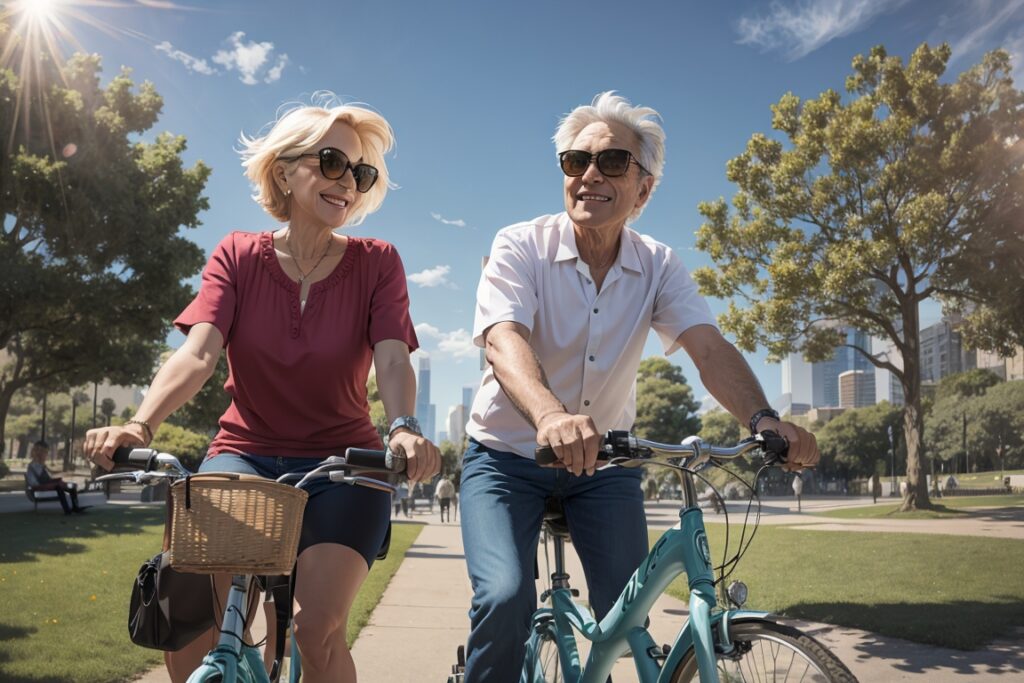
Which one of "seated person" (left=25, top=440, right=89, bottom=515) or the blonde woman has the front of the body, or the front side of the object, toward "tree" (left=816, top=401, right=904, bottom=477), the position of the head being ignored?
the seated person

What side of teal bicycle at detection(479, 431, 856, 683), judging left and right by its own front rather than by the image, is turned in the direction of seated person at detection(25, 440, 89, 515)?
back

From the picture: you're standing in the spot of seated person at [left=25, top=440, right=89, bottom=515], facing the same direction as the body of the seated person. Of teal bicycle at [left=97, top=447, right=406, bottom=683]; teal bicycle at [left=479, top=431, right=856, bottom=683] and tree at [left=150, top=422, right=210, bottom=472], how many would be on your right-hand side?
2

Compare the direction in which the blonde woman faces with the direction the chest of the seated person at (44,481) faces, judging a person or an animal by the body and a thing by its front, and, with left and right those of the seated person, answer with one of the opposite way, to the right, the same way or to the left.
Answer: to the right

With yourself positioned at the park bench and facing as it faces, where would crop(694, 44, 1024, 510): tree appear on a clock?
The tree is roughly at 1 o'clock from the park bench.

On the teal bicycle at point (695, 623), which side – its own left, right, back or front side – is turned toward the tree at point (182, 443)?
back

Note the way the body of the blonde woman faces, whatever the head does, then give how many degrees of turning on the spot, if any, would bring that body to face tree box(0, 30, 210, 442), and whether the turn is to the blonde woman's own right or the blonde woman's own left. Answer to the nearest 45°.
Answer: approximately 180°

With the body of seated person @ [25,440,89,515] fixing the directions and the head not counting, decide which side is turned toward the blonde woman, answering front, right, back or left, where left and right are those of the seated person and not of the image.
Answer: right

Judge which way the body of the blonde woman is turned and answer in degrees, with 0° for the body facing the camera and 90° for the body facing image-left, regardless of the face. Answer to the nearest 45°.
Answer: approximately 0°

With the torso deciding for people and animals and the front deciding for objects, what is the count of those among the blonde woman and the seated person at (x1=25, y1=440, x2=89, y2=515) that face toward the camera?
1

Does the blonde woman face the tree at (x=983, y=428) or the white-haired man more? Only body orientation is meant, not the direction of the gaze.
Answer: the white-haired man

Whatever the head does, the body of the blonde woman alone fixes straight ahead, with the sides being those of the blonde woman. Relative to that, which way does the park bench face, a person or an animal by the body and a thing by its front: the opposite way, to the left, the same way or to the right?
to the left

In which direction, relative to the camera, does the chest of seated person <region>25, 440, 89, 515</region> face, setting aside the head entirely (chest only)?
to the viewer's right

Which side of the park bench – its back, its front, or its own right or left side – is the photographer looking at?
right

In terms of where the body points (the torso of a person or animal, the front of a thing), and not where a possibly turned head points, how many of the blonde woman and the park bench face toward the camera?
1
